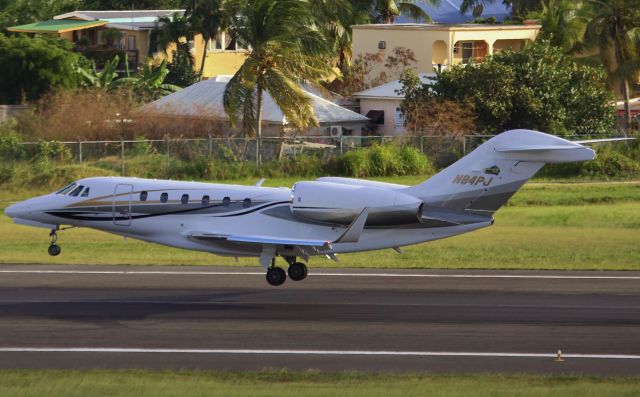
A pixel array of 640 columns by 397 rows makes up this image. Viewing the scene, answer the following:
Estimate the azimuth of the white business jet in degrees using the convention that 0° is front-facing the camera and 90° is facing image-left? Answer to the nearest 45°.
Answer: approximately 90°
